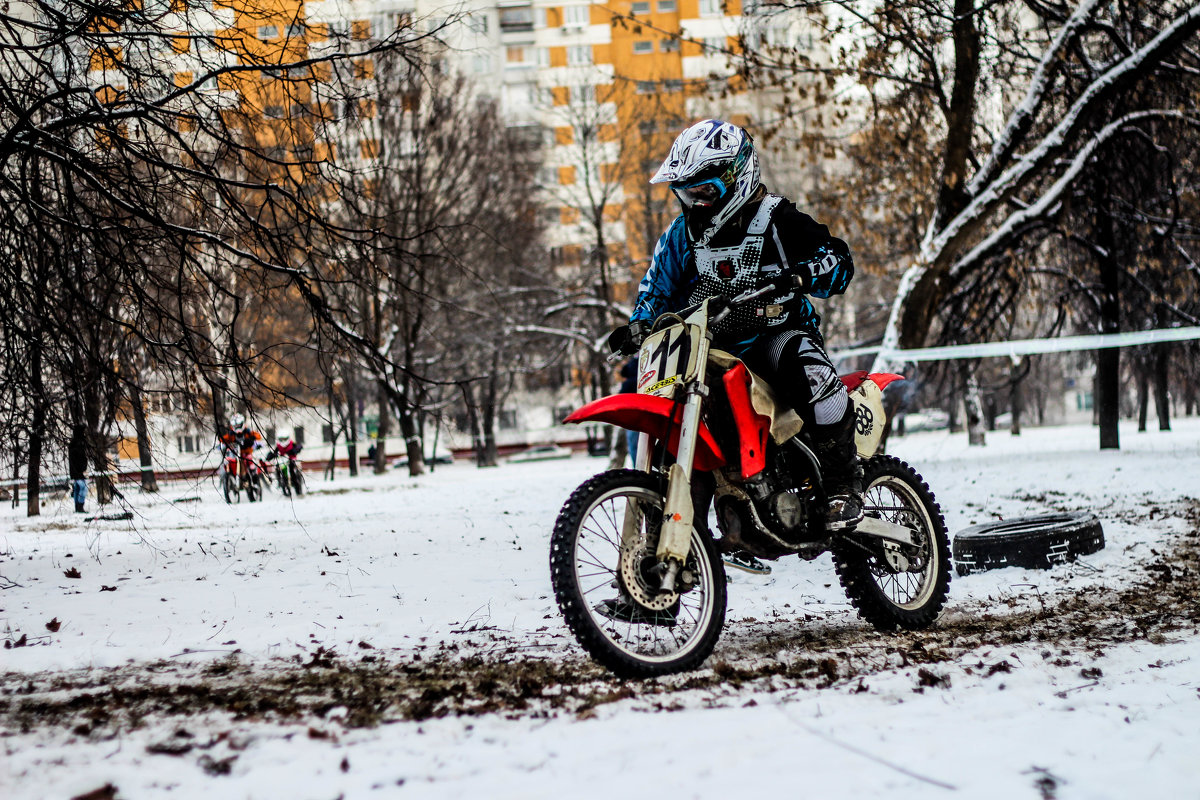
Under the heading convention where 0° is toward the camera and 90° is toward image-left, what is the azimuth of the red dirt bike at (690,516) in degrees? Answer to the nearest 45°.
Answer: approximately 45°

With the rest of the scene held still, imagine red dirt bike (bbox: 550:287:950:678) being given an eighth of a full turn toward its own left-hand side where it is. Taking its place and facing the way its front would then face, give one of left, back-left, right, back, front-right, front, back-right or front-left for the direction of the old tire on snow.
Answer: back-left

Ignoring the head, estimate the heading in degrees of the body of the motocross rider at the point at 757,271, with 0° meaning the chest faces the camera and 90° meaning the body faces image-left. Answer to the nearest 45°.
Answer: approximately 45°

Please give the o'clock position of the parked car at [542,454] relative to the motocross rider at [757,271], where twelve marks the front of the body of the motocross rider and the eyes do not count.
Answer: The parked car is roughly at 4 o'clock from the motocross rider.

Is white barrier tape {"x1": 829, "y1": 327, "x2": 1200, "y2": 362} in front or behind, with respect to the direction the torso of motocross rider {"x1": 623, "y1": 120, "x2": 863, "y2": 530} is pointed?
behind

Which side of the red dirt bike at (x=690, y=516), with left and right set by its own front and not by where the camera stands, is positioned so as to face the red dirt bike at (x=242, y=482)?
right

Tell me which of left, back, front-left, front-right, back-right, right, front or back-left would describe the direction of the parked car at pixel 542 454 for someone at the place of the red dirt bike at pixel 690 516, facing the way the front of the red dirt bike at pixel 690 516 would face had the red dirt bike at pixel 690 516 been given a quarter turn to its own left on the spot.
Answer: back-left

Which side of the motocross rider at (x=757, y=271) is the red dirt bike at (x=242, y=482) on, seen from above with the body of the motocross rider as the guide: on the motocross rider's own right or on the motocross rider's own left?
on the motocross rider's own right
